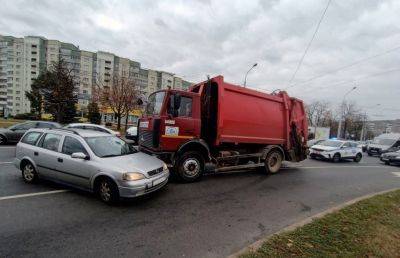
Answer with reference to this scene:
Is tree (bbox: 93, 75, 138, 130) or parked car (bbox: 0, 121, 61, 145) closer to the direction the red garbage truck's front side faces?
the parked car

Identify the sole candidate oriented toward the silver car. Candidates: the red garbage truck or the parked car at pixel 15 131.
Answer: the red garbage truck

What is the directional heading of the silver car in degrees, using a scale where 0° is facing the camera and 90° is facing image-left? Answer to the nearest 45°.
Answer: approximately 315°

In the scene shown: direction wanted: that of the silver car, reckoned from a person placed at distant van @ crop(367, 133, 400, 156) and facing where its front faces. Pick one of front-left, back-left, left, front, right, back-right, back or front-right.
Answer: front-left

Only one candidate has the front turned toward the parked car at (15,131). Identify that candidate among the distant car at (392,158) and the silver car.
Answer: the distant car

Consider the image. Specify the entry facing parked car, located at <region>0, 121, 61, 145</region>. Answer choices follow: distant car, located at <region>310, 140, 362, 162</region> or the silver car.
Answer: the distant car

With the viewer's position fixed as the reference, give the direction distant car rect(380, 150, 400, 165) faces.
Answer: facing the viewer and to the left of the viewer

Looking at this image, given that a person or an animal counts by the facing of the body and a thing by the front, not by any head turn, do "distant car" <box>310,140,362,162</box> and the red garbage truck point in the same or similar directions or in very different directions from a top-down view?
same or similar directions

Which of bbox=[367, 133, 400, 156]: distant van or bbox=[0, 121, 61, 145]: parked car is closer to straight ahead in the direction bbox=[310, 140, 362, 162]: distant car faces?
the parked car

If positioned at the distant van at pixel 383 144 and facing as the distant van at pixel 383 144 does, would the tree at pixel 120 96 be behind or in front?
in front
